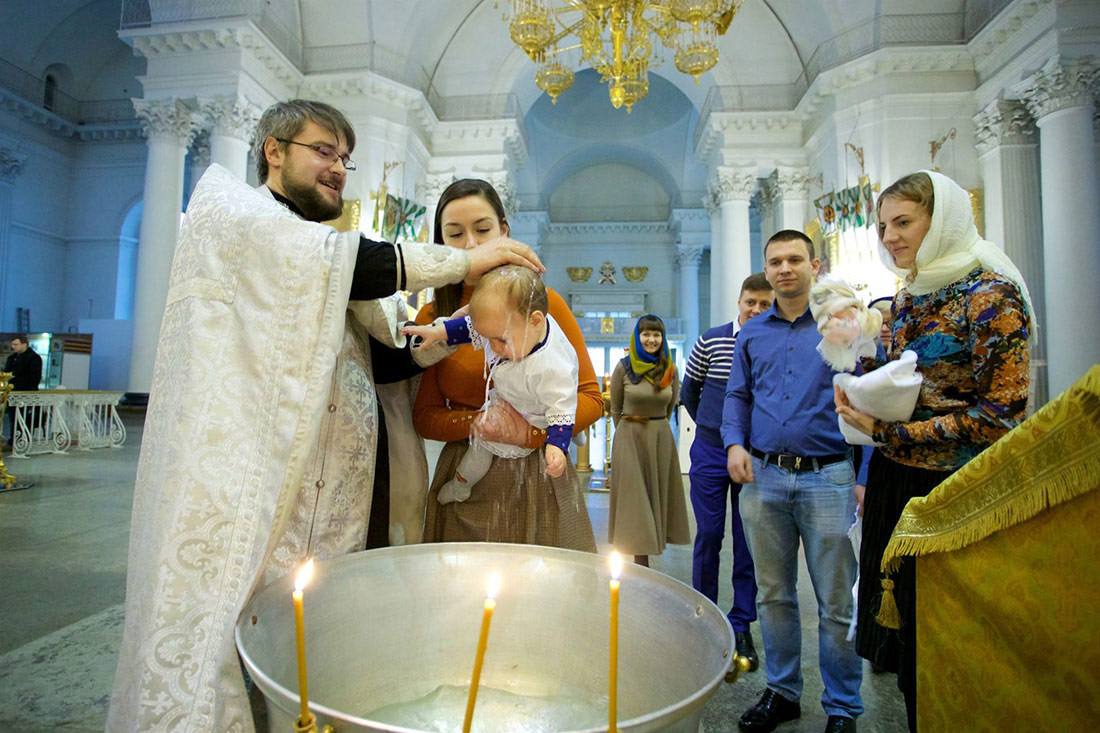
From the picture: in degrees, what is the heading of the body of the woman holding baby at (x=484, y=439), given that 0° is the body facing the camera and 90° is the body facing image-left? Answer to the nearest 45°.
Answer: approximately 0°

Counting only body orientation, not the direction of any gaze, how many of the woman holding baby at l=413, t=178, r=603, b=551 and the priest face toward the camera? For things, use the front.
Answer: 1

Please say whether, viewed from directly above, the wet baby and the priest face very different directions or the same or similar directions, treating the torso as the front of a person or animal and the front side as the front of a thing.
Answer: very different directions

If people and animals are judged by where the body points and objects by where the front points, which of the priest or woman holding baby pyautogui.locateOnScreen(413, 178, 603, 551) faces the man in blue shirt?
the priest

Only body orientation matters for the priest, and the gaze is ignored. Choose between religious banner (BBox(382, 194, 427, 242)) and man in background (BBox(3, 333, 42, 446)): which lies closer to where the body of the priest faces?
the religious banner

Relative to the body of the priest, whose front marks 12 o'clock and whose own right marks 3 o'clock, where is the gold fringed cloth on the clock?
The gold fringed cloth is roughly at 1 o'clock from the priest.

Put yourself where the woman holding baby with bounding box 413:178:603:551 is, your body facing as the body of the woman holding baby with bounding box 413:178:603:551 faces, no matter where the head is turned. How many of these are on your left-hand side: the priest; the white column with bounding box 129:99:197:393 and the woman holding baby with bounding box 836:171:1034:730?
1

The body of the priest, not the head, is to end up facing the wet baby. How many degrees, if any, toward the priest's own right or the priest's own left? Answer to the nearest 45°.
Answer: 0° — they already face them

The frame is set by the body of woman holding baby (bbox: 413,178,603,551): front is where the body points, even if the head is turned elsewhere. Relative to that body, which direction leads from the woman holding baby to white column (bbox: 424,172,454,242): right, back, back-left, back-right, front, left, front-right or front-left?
back

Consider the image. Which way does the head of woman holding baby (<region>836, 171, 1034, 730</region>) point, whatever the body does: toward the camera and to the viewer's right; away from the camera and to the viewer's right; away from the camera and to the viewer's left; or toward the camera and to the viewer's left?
toward the camera and to the viewer's left

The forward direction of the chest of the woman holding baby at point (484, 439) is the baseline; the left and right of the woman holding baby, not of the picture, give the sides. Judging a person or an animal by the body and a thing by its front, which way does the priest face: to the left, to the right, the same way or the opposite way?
to the left

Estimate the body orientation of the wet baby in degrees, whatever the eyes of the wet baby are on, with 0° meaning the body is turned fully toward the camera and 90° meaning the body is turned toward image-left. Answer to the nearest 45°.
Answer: approximately 45°

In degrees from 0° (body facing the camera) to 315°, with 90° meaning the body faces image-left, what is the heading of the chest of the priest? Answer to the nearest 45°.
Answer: approximately 270°

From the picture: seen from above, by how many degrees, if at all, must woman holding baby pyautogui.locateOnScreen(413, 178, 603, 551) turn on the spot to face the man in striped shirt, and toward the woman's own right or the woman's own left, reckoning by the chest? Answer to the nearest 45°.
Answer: approximately 135° to the woman's own left
